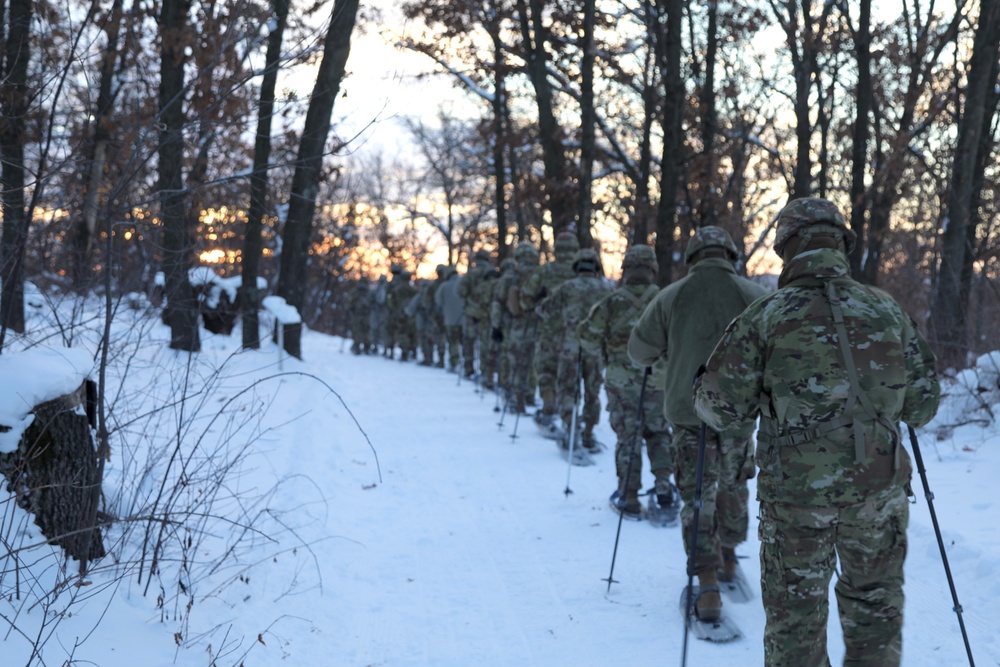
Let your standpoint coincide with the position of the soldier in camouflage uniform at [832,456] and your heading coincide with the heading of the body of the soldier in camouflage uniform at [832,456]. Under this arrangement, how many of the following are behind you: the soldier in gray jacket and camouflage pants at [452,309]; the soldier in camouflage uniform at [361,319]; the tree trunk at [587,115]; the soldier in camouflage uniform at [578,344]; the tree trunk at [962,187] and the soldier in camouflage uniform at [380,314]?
0

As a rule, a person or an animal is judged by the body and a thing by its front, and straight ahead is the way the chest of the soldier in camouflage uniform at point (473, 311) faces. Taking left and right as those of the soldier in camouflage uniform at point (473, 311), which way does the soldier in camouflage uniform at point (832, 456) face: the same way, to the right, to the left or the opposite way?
the same way

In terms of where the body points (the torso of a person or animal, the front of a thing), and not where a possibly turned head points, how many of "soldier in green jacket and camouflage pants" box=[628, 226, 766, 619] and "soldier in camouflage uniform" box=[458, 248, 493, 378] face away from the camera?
2

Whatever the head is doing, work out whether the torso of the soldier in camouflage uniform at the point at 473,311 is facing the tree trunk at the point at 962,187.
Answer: no

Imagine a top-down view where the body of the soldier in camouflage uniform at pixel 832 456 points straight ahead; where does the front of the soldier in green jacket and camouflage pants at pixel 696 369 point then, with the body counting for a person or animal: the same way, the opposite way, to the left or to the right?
the same way

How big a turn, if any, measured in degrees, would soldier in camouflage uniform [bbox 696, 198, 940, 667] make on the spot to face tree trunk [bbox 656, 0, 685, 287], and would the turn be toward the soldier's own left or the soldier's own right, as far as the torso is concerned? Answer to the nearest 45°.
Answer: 0° — they already face it

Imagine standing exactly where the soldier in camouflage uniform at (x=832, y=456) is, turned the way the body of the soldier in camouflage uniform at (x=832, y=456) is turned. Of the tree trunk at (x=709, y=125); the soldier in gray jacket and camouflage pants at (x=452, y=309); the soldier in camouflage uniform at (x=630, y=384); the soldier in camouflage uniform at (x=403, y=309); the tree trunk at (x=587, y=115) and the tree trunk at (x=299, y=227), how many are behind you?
0

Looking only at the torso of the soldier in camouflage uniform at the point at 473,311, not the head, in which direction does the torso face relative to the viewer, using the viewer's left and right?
facing away from the viewer

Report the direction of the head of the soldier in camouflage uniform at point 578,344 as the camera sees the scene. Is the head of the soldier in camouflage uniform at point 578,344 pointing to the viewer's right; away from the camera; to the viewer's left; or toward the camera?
away from the camera

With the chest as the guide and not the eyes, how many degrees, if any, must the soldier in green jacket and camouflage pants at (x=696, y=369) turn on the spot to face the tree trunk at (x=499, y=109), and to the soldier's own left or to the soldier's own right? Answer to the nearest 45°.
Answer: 0° — they already face it

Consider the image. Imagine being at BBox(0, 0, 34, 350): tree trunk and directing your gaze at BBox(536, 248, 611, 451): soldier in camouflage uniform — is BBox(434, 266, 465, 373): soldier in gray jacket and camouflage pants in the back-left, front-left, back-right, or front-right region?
front-left

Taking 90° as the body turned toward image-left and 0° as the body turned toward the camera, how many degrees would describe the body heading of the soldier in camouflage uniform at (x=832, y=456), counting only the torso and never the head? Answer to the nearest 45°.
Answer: approximately 180°

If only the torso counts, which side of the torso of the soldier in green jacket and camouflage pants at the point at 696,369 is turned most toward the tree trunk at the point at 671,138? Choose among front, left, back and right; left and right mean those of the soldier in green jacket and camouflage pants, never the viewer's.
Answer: front

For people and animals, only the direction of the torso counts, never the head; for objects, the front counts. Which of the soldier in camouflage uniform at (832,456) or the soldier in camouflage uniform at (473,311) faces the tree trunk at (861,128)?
the soldier in camouflage uniform at (832,456)

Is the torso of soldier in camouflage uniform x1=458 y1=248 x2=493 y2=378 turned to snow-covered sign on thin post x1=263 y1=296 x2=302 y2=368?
no

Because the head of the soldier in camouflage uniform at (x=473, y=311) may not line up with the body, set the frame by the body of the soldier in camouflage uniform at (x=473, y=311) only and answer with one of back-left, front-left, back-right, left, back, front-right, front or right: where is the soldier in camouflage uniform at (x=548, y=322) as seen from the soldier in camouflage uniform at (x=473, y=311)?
back

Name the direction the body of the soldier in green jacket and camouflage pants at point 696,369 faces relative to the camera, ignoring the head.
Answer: away from the camera

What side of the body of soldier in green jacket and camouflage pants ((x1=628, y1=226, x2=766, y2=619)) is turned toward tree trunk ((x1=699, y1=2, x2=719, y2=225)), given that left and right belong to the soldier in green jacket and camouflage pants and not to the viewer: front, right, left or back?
front

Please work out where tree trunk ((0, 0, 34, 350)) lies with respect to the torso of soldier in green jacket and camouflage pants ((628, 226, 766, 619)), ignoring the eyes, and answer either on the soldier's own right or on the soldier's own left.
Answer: on the soldier's own left

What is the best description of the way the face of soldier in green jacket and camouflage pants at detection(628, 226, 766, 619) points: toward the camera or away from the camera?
away from the camera

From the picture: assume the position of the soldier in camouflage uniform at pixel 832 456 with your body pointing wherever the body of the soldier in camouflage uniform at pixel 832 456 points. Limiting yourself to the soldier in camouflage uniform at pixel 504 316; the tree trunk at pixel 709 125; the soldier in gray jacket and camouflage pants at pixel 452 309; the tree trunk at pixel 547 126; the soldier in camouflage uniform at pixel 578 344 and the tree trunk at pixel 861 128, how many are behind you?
0
